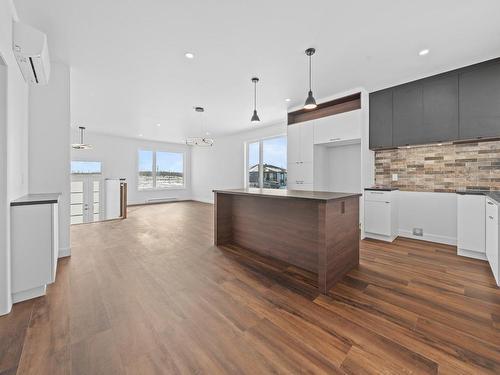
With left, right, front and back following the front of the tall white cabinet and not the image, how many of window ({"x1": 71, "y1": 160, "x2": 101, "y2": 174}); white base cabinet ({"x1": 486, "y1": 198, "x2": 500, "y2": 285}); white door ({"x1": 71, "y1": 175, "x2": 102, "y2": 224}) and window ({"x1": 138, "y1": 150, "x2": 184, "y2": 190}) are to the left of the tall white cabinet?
1

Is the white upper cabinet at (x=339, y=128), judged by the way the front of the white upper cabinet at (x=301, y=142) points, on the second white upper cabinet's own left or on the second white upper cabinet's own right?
on the second white upper cabinet's own left

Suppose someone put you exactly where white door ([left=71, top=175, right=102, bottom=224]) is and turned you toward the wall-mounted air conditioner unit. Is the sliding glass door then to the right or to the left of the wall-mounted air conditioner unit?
left

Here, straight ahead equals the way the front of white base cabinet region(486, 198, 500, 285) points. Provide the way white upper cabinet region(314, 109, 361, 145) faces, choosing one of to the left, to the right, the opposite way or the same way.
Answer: to the left

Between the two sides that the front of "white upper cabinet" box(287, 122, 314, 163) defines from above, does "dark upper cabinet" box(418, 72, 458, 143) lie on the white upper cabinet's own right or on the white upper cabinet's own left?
on the white upper cabinet's own left

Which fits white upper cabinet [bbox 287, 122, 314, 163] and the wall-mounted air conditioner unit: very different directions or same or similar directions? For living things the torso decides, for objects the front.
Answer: very different directions

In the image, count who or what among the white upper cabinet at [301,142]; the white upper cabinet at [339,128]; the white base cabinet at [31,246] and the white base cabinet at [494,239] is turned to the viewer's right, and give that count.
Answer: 1

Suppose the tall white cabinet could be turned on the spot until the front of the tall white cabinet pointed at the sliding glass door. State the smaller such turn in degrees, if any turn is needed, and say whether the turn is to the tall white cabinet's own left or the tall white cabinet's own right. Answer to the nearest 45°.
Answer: approximately 90° to the tall white cabinet's own right

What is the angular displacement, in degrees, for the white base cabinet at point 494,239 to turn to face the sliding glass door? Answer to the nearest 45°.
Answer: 0° — it already faces it

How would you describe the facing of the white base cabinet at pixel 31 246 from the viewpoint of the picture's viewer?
facing to the right of the viewer

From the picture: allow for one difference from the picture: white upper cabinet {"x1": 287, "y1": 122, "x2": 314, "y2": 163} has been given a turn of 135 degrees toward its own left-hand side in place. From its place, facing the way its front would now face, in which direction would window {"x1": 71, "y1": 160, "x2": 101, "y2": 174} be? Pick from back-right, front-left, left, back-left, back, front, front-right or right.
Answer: back
